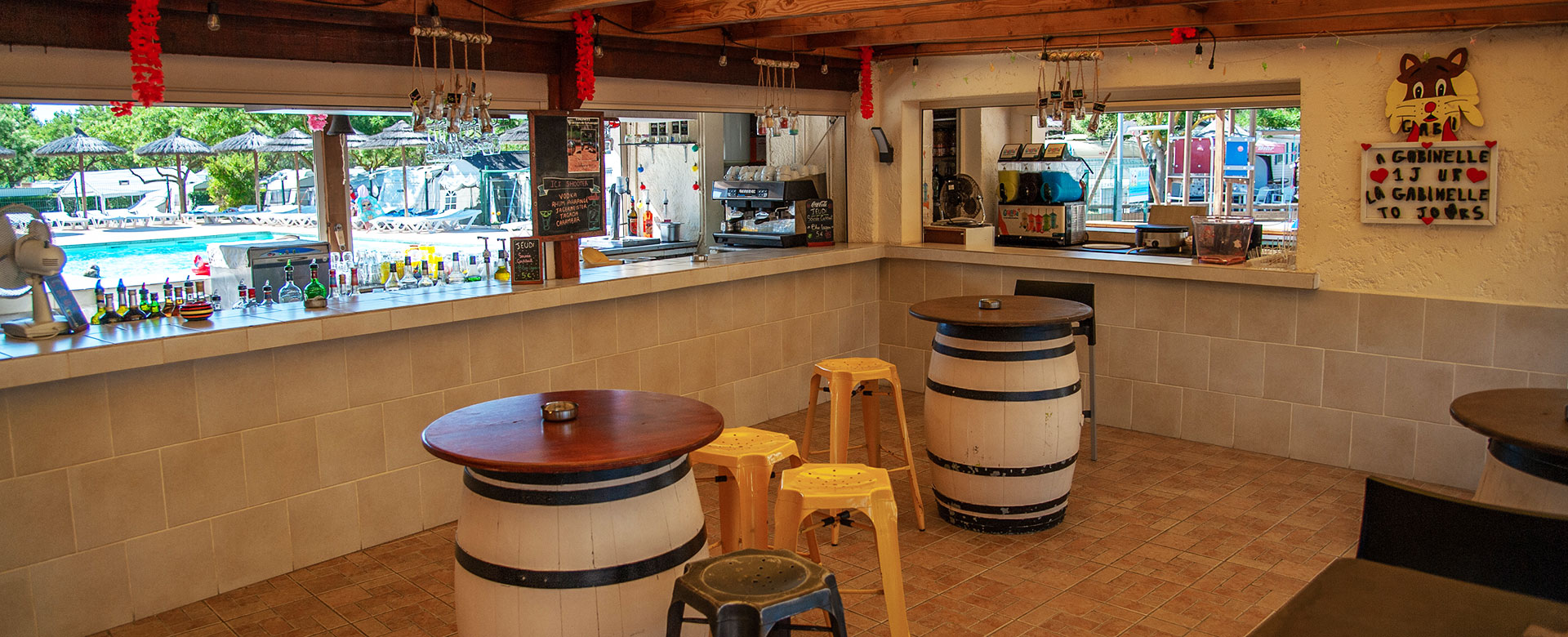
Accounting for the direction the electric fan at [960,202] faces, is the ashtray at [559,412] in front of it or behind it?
in front

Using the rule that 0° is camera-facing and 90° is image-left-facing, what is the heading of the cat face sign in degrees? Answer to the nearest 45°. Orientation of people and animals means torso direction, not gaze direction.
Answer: approximately 0°

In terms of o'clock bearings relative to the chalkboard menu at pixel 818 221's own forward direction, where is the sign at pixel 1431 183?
The sign is roughly at 10 o'clock from the chalkboard menu.

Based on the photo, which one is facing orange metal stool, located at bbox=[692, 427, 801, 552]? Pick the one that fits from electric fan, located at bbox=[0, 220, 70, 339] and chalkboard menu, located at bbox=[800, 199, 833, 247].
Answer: the chalkboard menu

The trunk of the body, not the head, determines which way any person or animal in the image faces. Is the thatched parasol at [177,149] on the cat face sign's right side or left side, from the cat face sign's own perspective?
on its right

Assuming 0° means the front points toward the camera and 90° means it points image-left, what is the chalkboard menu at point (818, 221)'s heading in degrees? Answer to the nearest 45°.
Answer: approximately 0°

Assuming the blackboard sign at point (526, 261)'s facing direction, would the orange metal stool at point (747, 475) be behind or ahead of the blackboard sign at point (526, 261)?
ahead

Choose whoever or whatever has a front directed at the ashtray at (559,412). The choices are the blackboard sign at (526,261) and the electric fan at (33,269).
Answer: the blackboard sign
